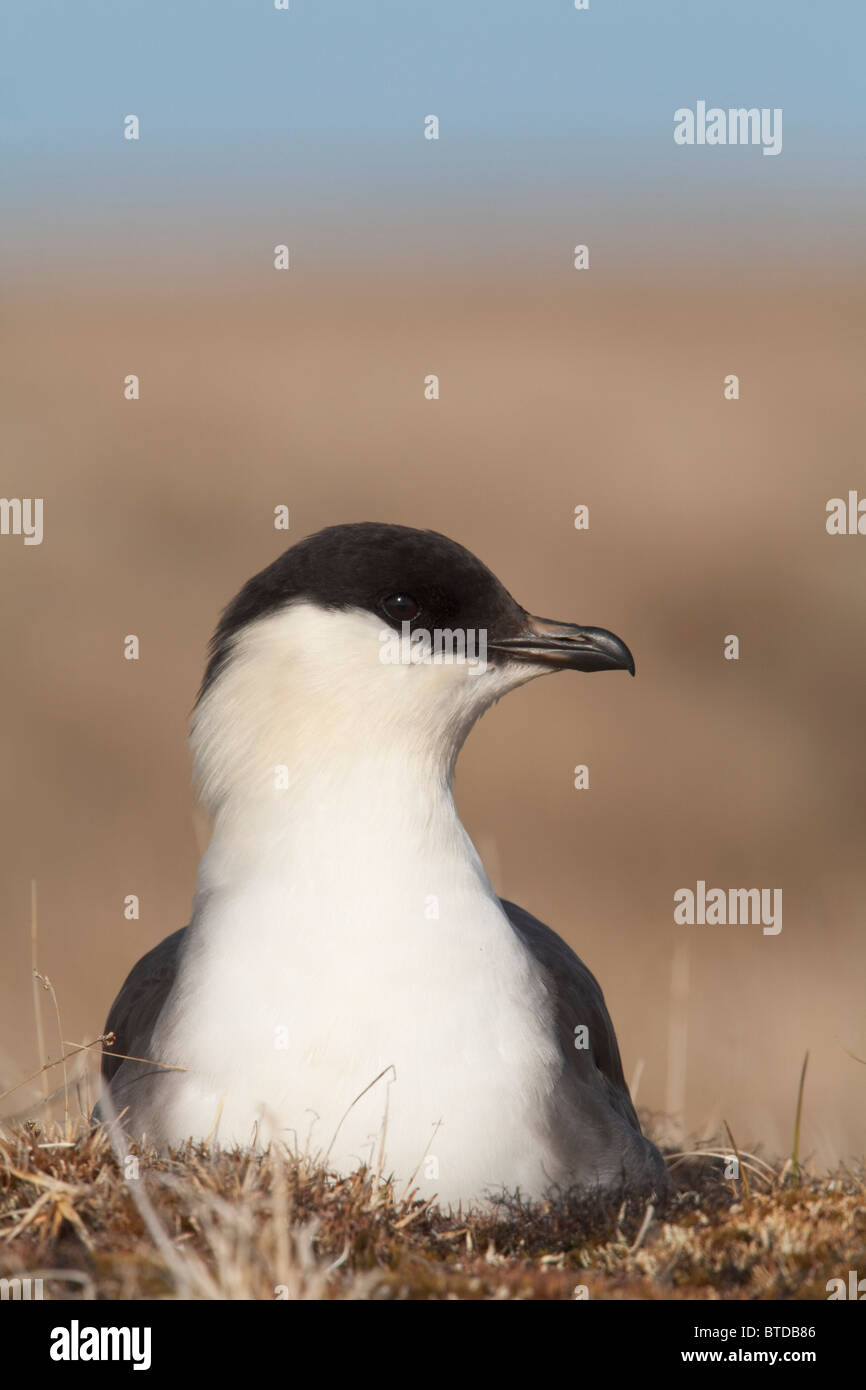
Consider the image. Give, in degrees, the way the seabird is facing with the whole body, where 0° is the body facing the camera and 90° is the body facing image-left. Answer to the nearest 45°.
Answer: approximately 0°
